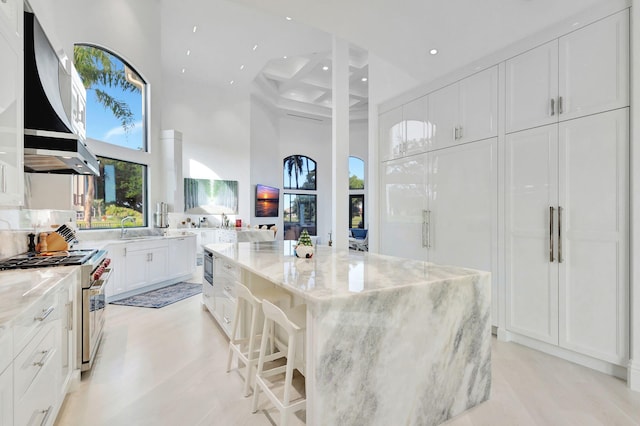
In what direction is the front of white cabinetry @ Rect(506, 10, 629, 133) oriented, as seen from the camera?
facing the viewer and to the left of the viewer

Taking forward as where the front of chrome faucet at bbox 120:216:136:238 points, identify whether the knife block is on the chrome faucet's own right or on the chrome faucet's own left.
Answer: on the chrome faucet's own right

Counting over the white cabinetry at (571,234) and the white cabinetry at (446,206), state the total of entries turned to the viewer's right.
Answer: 0

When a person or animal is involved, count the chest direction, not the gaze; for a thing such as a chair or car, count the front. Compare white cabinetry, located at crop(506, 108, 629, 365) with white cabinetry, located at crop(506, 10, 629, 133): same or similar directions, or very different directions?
same or similar directions

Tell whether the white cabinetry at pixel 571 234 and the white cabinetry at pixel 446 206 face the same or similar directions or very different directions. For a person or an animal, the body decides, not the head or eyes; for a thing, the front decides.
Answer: same or similar directions

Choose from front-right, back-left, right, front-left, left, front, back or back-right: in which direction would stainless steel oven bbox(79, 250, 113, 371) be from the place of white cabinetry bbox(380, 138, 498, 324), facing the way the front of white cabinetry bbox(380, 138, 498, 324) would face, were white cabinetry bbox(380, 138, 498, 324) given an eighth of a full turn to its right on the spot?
front-left

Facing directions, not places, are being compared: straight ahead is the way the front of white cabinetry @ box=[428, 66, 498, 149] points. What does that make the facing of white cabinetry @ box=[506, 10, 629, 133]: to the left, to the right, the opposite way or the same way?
the same way

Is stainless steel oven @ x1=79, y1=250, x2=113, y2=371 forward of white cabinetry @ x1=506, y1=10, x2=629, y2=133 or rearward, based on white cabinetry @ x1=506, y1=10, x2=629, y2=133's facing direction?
forward

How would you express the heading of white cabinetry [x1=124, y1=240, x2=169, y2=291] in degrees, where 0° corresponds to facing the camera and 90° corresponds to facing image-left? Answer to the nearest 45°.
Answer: approximately 315°

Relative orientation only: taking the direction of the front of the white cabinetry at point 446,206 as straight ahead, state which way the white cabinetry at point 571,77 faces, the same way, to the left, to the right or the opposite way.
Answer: the same way

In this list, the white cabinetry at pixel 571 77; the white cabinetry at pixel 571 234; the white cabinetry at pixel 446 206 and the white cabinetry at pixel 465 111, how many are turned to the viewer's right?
0

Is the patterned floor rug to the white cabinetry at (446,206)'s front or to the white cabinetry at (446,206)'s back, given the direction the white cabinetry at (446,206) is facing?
to the front

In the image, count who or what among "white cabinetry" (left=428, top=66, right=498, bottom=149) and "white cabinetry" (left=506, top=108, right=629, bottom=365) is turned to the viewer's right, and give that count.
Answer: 0

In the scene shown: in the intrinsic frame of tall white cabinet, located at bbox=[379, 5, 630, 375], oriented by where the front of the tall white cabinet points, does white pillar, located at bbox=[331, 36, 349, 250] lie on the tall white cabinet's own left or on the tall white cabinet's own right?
on the tall white cabinet's own right
